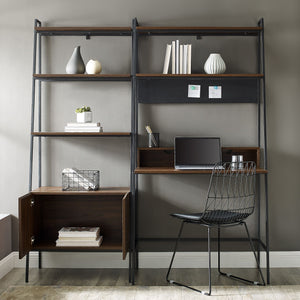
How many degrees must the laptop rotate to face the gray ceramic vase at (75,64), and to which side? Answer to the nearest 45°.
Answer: approximately 90° to its right

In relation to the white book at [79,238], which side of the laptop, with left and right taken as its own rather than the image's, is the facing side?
right

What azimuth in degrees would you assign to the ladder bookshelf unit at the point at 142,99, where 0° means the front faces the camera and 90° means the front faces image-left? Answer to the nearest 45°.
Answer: approximately 0°

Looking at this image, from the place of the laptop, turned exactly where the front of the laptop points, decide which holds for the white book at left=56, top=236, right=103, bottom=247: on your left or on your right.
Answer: on your right
